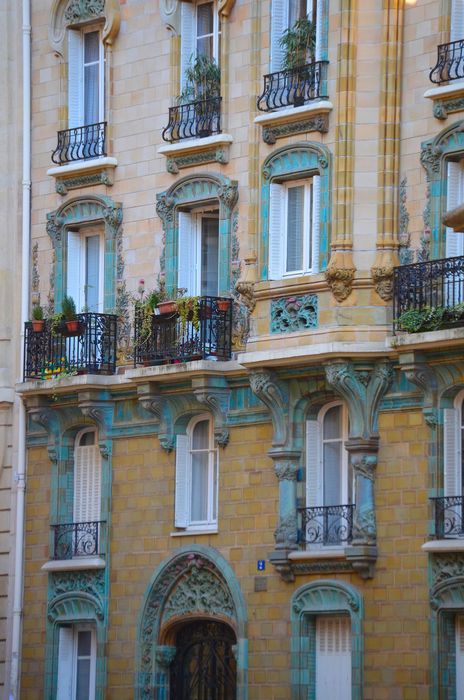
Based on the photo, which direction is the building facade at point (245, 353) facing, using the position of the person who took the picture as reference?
facing the viewer and to the left of the viewer
